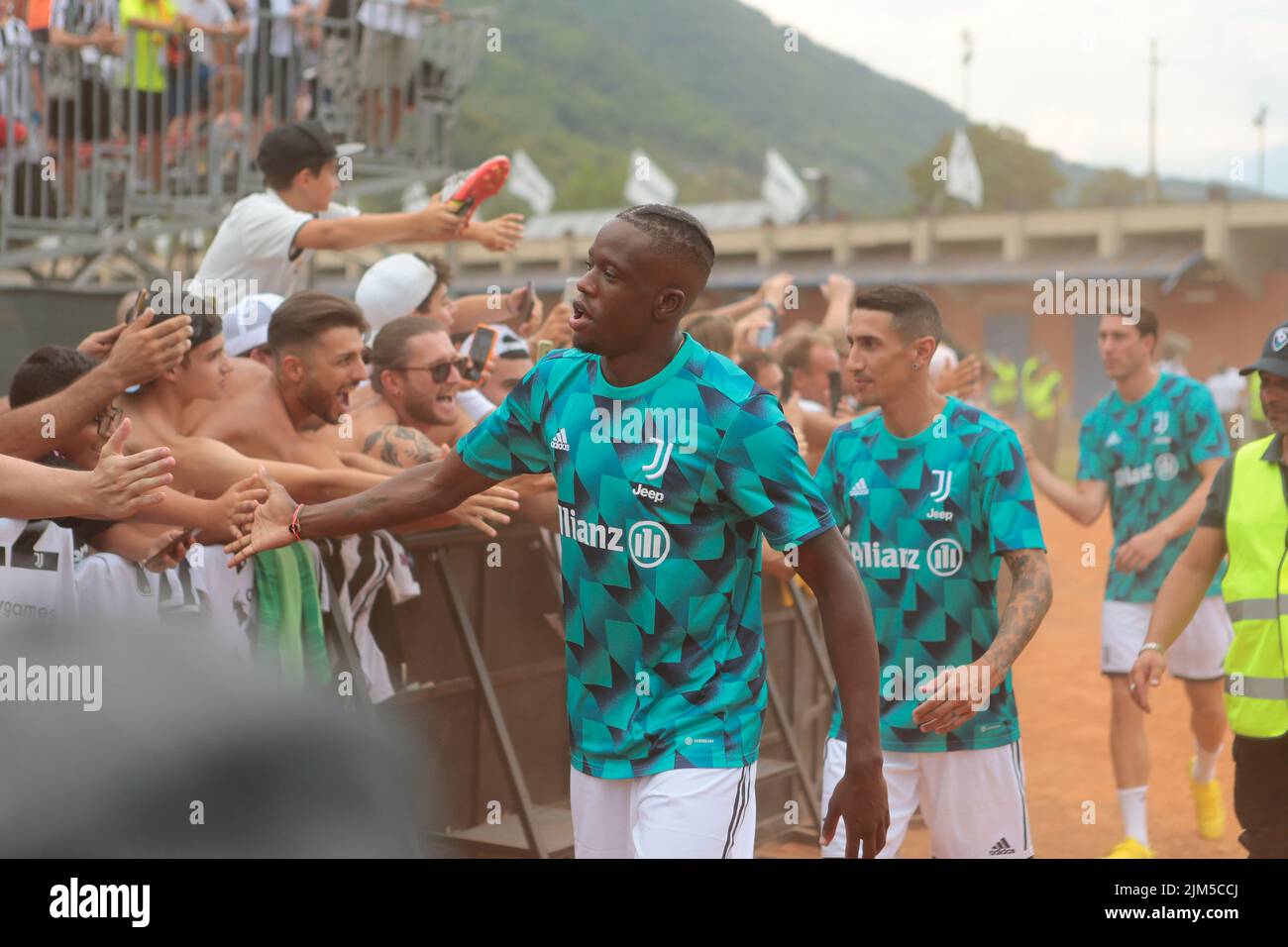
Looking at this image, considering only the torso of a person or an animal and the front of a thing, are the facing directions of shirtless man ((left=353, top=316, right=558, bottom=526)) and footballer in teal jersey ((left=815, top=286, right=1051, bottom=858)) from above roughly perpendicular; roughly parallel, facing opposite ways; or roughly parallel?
roughly perpendicular

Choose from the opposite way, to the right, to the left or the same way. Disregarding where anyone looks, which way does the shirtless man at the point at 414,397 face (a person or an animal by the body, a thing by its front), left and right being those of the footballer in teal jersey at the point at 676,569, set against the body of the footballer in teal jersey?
to the left

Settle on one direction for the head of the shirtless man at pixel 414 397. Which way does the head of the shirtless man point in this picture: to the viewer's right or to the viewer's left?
to the viewer's right

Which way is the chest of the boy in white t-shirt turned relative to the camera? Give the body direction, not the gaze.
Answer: to the viewer's right

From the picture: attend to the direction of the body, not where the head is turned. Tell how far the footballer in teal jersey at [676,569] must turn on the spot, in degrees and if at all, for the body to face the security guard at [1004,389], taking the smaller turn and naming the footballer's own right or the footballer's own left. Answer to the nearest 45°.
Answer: approximately 135° to the footballer's own right

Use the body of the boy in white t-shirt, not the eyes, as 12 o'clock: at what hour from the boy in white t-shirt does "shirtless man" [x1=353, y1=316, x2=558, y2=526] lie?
The shirtless man is roughly at 2 o'clock from the boy in white t-shirt.
